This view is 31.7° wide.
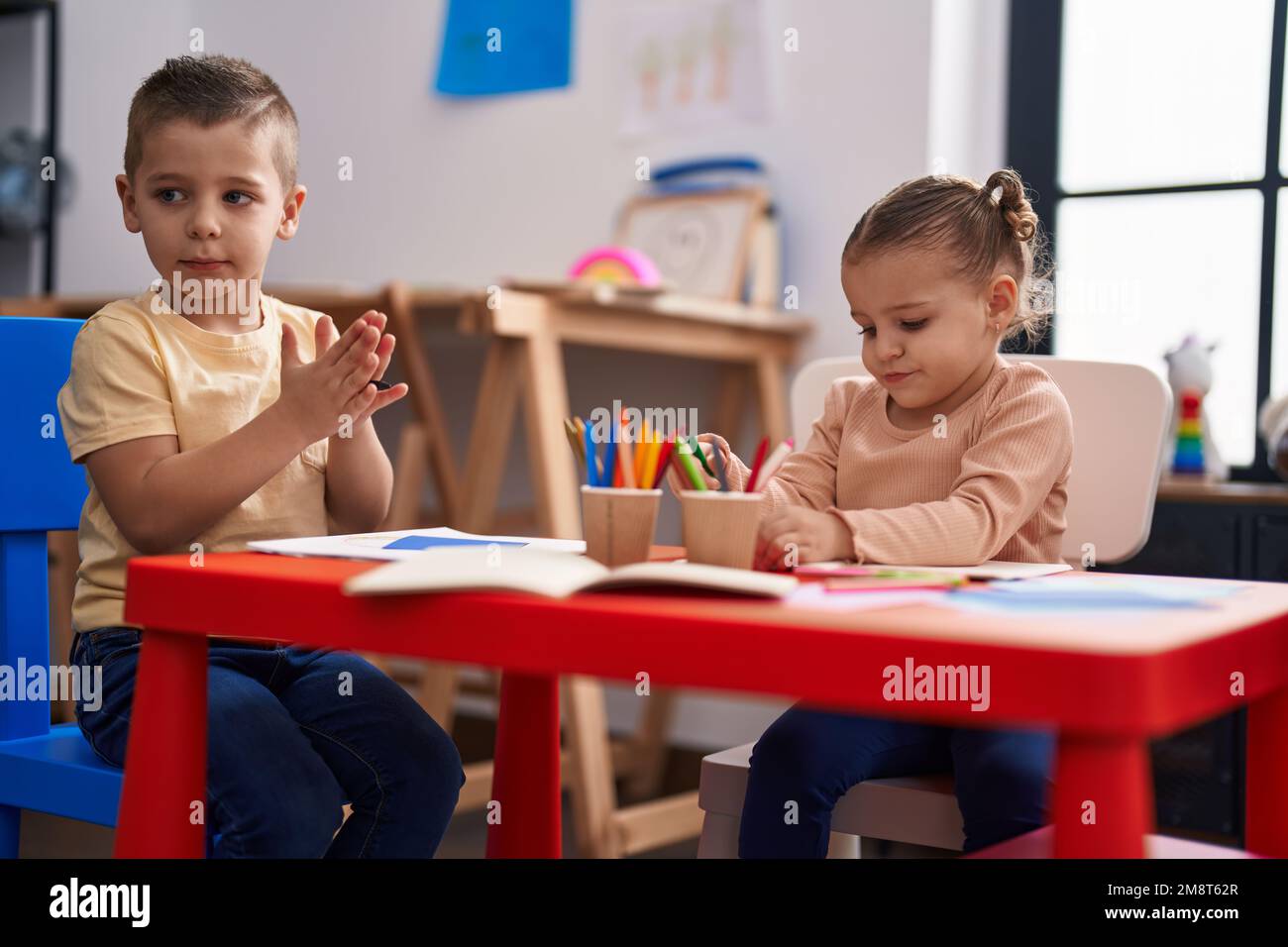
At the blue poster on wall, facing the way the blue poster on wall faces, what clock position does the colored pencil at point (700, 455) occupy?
The colored pencil is roughly at 12 o'clock from the blue poster on wall.

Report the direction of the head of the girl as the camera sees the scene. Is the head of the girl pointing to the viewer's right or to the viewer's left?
to the viewer's left

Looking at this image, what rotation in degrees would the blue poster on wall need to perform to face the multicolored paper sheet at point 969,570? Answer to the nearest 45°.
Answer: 0° — it already faces it

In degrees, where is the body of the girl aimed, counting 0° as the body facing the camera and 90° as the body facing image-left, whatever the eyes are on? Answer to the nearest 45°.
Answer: approximately 45°

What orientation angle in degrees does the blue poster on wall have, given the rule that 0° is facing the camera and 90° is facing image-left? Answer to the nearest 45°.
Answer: approximately 0°

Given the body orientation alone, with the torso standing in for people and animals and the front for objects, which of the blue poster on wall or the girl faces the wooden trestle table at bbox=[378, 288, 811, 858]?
the blue poster on wall

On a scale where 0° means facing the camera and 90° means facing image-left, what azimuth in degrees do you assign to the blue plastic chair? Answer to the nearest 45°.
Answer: approximately 315°
